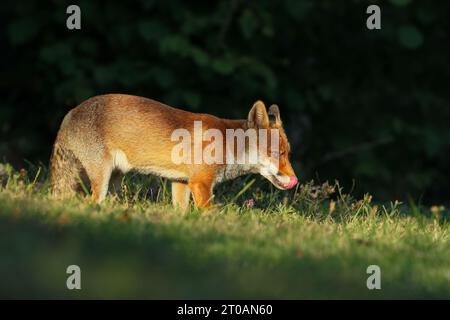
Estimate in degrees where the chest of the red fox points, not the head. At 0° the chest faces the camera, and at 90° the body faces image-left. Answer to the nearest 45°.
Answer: approximately 270°
